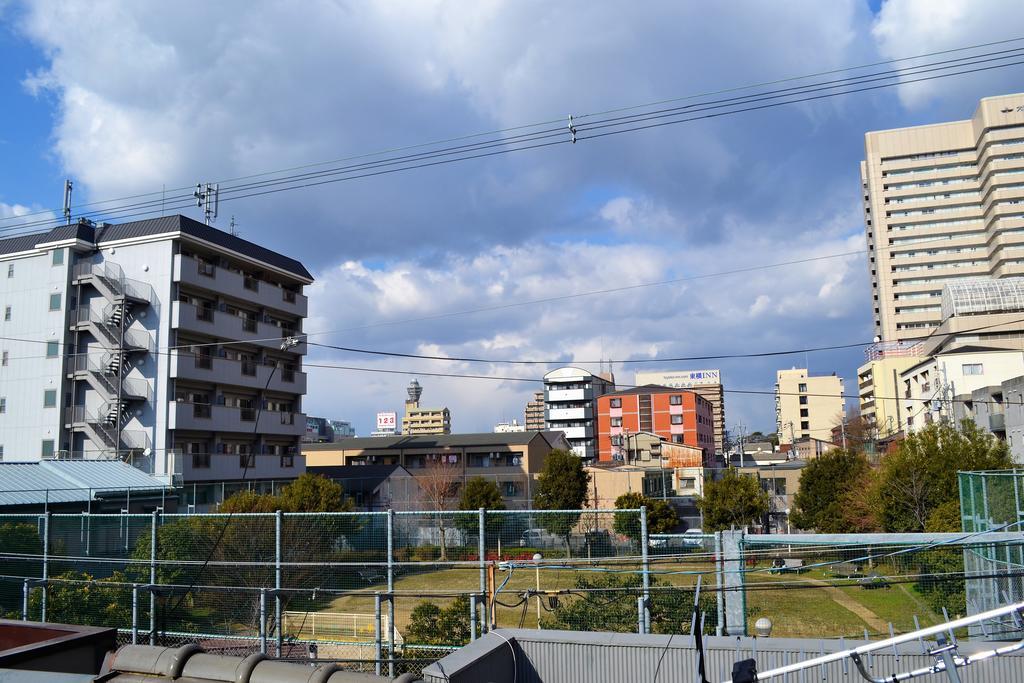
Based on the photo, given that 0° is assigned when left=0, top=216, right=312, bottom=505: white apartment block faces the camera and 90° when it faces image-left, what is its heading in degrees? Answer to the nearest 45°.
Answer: approximately 315°

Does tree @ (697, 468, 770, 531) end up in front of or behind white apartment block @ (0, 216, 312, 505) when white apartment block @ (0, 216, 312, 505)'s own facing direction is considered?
in front

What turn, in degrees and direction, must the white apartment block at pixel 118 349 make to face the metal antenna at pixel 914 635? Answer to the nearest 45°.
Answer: approximately 45° to its right

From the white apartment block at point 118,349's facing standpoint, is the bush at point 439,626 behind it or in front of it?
in front

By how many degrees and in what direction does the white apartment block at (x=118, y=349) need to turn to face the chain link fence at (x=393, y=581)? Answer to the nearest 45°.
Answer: approximately 45° to its right

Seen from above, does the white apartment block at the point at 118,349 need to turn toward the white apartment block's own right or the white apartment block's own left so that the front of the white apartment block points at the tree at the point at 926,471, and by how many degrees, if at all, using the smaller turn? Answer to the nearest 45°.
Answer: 0° — it already faces it
